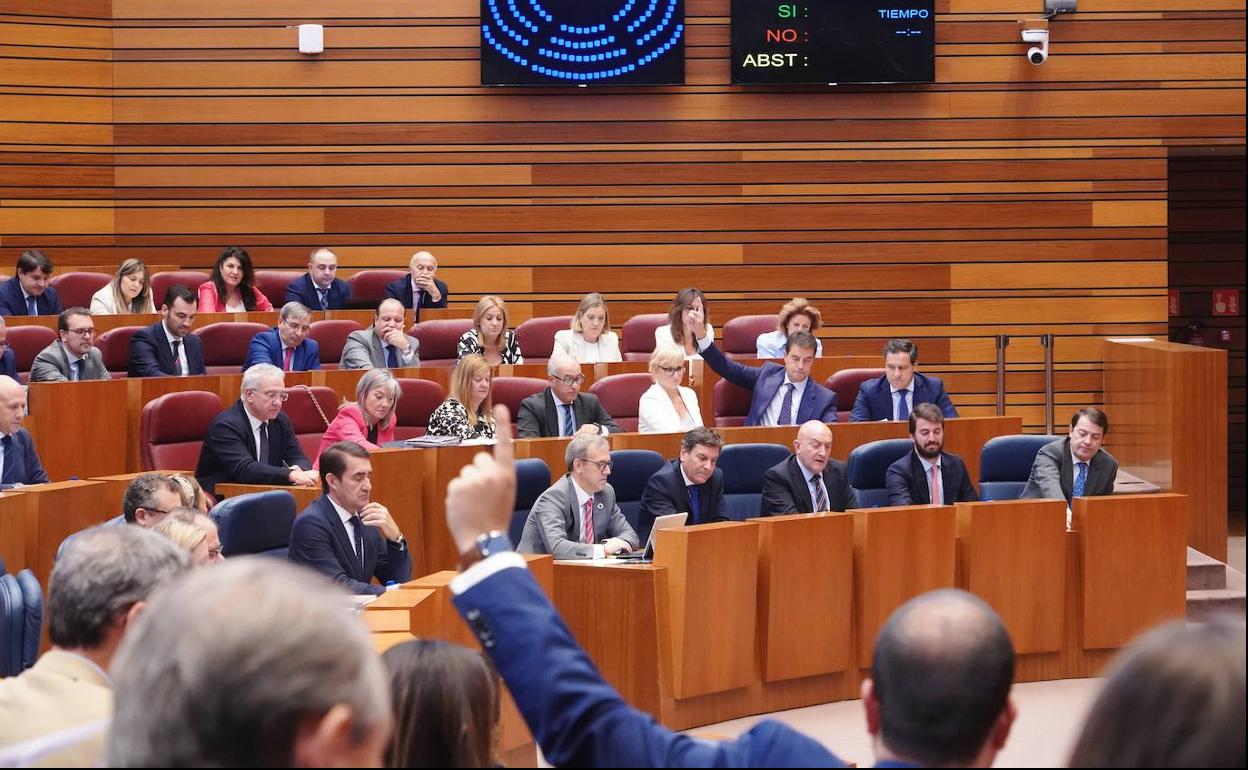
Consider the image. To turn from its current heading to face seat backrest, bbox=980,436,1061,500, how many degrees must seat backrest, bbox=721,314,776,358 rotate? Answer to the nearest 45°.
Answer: approximately 45° to its left

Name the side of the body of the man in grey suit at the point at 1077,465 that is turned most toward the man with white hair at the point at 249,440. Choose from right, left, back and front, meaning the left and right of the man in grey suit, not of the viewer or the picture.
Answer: right

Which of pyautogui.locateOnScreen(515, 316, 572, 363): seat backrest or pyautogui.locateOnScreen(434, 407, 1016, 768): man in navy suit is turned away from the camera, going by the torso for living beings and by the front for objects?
the man in navy suit

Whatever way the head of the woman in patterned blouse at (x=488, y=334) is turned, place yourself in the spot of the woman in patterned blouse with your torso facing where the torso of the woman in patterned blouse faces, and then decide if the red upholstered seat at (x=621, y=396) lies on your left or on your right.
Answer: on your left

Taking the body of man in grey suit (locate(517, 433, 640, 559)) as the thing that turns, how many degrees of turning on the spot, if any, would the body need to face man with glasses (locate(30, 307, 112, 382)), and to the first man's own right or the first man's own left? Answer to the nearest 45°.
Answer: approximately 180°

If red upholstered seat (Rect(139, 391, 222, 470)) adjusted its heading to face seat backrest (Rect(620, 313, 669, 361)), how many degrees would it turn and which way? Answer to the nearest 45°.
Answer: approximately 90° to its left

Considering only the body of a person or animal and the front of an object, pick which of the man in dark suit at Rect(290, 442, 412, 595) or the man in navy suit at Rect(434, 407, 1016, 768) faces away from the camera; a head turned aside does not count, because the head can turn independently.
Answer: the man in navy suit

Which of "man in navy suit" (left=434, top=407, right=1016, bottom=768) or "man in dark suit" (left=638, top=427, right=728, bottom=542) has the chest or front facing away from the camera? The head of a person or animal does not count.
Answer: the man in navy suit

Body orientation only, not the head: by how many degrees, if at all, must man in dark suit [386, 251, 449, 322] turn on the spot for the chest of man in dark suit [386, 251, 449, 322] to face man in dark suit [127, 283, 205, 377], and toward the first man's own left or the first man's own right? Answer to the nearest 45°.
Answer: approximately 45° to the first man's own right

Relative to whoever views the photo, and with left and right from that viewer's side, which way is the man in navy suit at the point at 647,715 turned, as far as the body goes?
facing away from the viewer

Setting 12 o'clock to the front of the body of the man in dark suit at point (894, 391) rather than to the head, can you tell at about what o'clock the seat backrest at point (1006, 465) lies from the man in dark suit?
The seat backrest is roughly at 11 o'clock from the man in dark suit.

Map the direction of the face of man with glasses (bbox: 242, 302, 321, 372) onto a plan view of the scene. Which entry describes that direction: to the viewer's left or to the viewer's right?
to the viewer's right

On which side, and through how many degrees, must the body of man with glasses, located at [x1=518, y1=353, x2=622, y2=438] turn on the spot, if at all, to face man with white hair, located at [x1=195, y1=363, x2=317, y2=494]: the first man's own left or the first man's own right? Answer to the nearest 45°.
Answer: approximately 90° to the first man's own right
